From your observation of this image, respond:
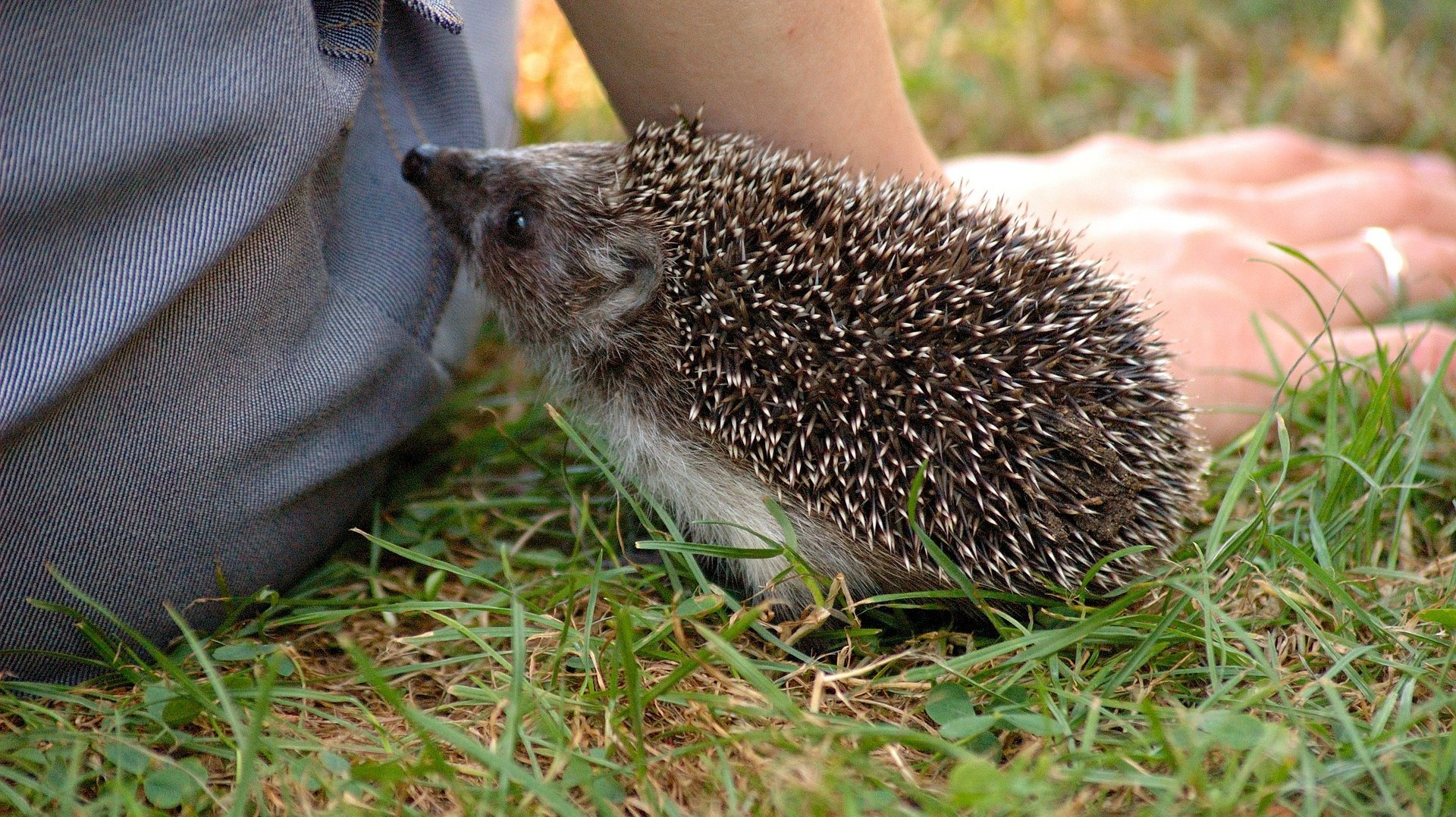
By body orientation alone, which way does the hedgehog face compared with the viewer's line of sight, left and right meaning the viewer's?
facing to the left of the viewer
